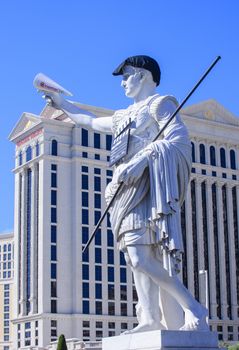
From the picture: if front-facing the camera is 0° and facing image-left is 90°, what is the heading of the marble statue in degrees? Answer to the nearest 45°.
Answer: approximately 45°
